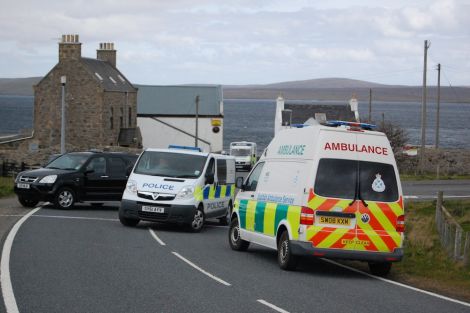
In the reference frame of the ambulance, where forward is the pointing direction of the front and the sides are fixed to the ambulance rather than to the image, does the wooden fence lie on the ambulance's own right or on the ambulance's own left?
on the ambulance's own right

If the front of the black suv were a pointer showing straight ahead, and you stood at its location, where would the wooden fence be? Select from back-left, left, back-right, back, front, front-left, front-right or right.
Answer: left

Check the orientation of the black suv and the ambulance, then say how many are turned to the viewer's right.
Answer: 0

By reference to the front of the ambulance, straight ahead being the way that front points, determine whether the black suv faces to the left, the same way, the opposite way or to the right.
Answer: to the left

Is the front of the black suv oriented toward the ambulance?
no

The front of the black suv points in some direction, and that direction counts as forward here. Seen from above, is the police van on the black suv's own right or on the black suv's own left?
on the black suv's own left

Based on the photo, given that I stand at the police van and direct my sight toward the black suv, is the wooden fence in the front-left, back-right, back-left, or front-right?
back-right

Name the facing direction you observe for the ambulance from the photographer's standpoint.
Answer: facing away from the viewer and to the left of the viewer

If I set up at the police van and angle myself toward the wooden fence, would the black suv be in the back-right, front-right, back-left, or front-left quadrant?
back-left

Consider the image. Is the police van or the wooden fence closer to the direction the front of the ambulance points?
the police van

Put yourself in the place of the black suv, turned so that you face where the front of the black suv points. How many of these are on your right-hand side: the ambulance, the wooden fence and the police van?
0

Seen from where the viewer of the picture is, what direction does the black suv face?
facing the viewer and to the left of the viewer
